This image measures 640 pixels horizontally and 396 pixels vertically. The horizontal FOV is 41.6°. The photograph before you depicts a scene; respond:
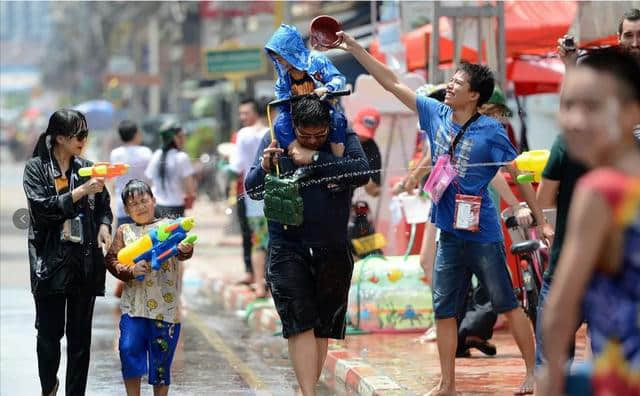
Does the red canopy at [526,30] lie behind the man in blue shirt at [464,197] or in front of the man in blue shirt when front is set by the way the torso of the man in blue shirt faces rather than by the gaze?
behind

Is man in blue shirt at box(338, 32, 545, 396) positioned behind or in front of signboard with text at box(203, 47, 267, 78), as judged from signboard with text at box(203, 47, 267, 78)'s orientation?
in front

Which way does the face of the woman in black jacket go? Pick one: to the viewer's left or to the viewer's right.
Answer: to the viewer's right

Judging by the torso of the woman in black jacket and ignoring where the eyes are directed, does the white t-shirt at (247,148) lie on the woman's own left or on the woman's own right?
on the woman's own left

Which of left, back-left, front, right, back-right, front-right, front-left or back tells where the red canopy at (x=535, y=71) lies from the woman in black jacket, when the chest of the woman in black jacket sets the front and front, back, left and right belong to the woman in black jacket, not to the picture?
left

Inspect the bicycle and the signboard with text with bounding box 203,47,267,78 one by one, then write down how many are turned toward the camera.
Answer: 1

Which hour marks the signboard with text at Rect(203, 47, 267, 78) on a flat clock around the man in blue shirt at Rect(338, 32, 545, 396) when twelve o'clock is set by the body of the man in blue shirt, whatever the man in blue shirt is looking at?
The signboard with text is roughly at 4 o'clock from the man in blue shirt.

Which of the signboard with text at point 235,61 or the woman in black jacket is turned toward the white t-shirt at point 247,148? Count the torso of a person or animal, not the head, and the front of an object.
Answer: the signboard with text

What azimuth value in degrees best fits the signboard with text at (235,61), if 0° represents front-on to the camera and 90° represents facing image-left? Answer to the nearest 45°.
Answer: approximately 0°
